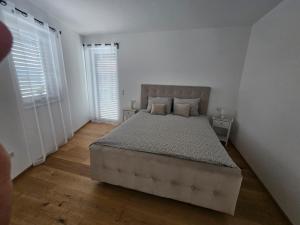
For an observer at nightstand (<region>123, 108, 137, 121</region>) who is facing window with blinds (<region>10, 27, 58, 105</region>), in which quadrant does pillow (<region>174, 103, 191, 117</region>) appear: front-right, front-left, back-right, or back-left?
back-left

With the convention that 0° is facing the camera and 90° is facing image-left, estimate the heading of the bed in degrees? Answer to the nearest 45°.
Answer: approximately 0°

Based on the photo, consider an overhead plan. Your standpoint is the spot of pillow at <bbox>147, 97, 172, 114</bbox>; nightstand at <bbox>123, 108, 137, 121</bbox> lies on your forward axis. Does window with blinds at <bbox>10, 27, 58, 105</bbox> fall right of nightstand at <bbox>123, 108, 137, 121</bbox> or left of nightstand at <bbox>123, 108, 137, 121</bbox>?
left

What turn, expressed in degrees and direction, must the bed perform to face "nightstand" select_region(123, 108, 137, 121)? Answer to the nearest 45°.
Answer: approximately 135° to its right

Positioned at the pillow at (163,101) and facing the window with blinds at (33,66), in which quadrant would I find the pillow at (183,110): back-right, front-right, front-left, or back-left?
back-left

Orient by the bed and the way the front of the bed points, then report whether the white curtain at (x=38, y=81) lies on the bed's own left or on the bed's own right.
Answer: on the bed's own right

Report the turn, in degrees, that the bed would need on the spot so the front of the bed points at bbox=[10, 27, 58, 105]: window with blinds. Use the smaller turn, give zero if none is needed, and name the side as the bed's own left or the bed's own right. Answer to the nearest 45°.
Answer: approximately 90° to the bed's own right

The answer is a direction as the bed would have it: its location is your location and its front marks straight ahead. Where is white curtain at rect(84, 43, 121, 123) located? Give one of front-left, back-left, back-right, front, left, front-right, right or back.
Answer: back-right
